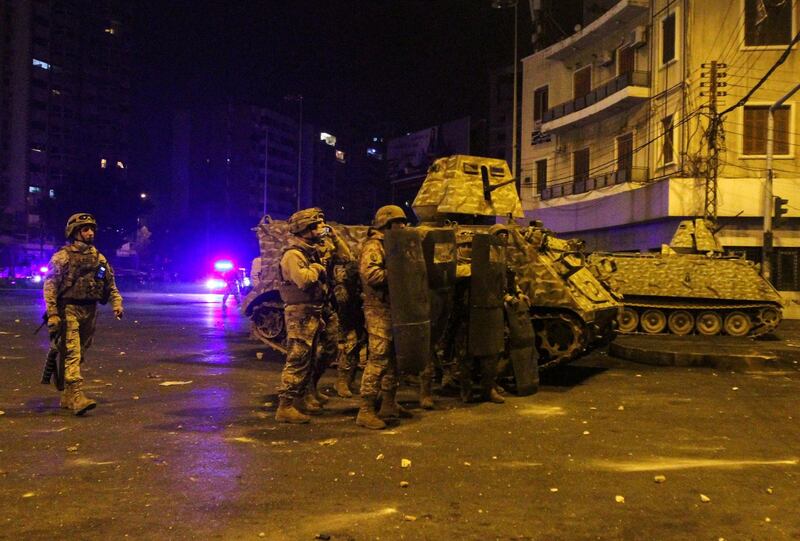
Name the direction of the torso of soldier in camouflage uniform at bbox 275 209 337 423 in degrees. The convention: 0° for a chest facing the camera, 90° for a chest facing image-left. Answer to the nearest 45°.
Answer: approximately 270°

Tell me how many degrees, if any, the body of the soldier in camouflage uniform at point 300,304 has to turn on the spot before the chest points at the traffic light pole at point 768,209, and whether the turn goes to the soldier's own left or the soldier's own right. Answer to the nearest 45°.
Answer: approximately 45° to the soldier's own left

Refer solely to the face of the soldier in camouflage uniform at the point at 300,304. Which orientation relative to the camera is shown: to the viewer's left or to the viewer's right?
to the viewer's right

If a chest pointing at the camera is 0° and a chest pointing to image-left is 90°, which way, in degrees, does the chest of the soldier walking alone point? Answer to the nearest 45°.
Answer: approximately 315°

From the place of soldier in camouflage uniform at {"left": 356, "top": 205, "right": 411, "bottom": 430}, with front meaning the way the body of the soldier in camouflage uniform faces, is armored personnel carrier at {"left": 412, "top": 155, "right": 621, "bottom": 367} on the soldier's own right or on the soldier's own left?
on the soldier's own left

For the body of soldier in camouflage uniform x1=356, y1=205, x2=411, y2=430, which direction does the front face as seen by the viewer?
to the viewer's right

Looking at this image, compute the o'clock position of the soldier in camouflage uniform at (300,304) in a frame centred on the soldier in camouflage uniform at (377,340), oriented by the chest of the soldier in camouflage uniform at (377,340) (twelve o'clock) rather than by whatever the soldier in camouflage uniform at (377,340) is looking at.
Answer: the soldier in camouflage uniform at (300,304) is roughly at 6 o'clock from the soldier in camouflage uniform at (377,340).
